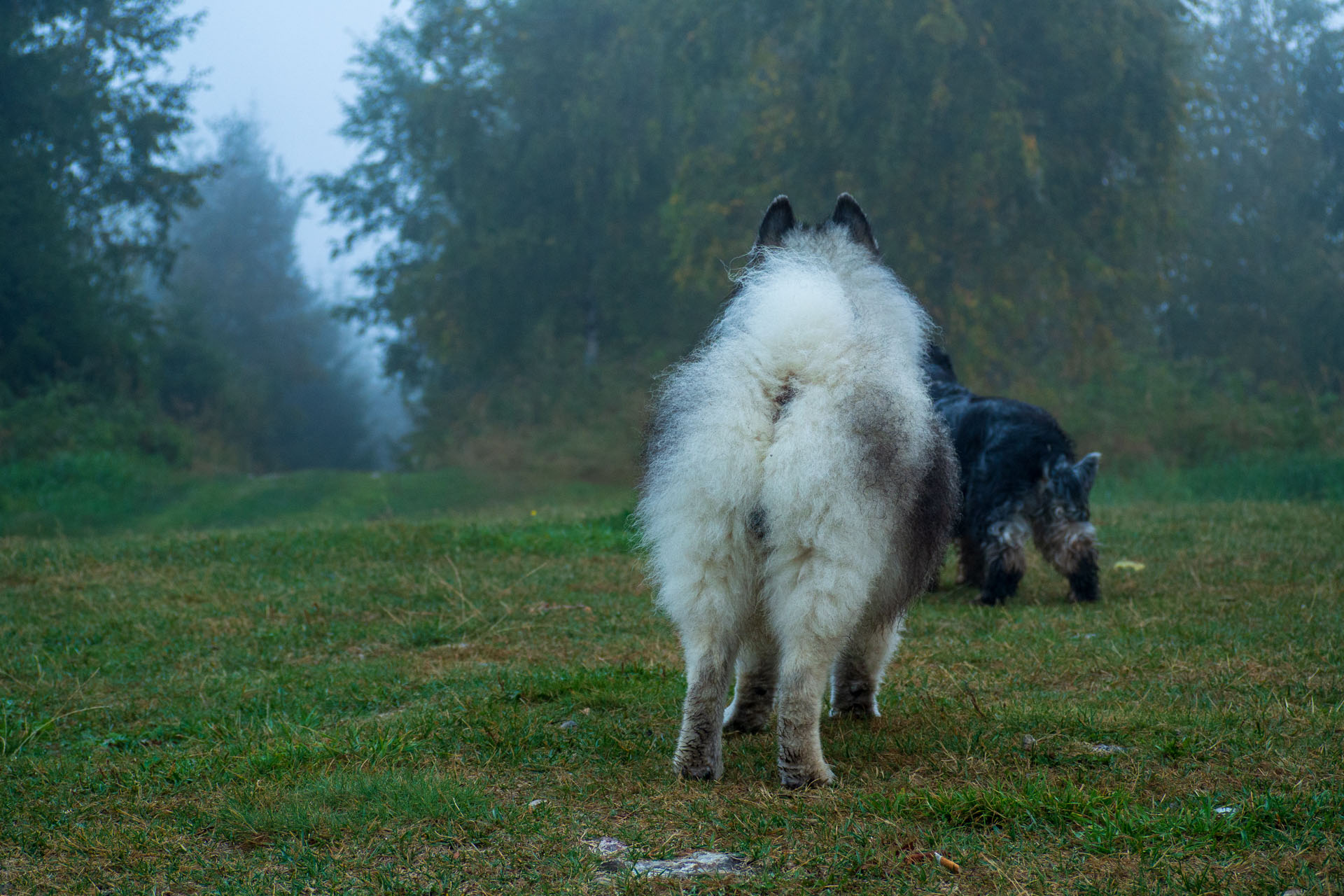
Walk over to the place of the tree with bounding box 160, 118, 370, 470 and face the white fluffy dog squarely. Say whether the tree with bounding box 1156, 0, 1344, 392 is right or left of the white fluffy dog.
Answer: left

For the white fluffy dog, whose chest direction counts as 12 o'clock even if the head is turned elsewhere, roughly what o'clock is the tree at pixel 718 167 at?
The tree is roughly at 12 o'clock from the white fluffy dog.

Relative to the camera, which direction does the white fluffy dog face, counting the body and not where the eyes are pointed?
away from the camera
